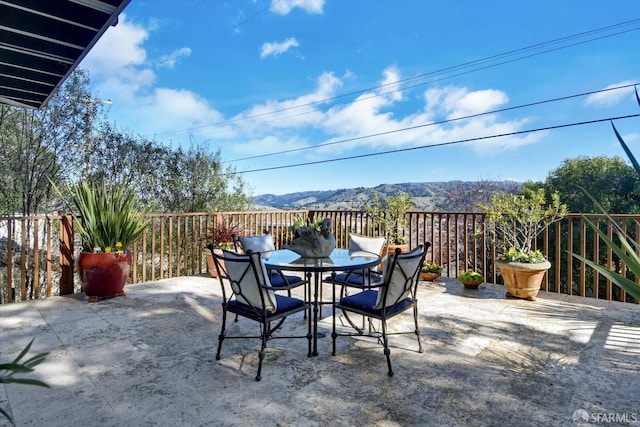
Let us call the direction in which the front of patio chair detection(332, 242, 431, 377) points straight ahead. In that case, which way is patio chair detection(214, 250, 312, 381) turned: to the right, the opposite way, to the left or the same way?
to the right

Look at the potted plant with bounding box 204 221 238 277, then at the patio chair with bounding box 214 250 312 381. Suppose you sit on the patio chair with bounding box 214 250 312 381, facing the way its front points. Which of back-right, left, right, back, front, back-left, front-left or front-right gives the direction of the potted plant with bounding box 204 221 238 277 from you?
front-left

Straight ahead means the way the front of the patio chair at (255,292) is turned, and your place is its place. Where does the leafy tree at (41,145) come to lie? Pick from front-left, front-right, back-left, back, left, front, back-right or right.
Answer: left

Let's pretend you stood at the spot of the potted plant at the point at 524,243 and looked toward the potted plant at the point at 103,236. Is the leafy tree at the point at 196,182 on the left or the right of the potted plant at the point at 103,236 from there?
right

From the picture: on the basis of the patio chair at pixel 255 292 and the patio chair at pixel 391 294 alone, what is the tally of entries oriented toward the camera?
0

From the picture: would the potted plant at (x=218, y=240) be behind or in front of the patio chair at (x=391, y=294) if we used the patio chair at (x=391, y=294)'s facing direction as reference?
in front

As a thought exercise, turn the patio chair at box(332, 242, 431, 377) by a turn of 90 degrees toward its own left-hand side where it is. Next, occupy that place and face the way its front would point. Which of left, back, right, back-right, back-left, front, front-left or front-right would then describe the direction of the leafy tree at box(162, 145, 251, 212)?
right

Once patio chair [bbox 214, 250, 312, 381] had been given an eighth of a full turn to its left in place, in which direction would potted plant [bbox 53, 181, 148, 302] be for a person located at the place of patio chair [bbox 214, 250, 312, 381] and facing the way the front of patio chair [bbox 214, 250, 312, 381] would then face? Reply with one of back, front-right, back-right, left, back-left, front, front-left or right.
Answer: front-left

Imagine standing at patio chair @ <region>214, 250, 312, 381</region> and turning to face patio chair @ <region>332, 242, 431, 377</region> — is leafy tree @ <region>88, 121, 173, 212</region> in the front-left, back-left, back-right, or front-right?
back-left

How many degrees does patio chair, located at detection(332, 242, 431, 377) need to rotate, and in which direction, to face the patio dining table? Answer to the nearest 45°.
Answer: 0° — it already faces it

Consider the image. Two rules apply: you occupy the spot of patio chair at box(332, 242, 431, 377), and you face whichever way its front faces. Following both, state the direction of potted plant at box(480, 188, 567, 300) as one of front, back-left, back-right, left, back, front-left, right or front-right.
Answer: right

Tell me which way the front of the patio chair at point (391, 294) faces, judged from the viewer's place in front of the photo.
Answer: facing away from the viewer and to the left of the viewer

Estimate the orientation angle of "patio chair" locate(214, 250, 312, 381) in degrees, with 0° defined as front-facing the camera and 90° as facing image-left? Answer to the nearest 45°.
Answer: approximately 225°

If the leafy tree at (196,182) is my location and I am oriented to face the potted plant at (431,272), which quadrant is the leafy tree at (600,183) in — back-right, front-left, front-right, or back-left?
front-left

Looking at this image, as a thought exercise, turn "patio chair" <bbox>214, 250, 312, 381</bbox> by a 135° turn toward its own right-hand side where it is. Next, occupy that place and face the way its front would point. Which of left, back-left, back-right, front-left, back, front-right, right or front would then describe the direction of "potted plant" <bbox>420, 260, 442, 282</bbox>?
back-left

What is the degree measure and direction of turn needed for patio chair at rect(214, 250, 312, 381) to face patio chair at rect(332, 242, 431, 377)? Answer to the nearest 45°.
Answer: approximately 45° to its right

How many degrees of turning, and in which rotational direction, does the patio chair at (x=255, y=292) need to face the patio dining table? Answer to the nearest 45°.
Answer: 0° — it already faces it

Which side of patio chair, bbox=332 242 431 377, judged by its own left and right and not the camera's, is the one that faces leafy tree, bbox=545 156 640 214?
right
